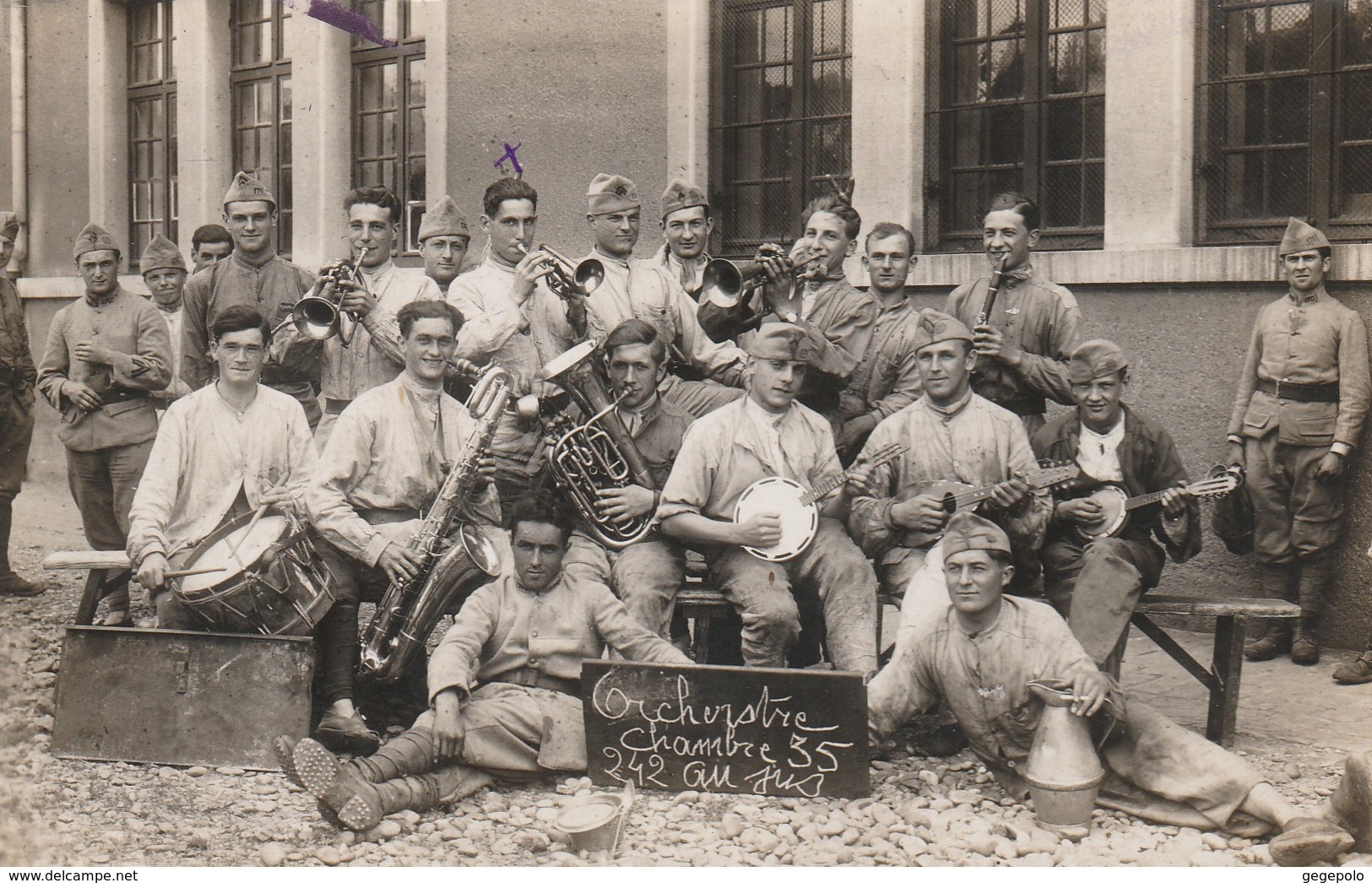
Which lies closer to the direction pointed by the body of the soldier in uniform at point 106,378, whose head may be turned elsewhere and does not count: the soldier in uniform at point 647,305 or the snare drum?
the snare drum

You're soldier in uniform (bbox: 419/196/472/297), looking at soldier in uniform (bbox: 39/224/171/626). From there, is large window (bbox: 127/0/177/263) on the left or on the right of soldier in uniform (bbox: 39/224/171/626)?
right

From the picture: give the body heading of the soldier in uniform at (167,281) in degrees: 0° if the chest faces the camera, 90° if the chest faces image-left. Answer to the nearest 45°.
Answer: approximately 0°

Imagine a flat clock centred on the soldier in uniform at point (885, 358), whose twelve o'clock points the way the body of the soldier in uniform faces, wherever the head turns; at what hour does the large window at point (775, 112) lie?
The large window is roughly at 4 o'clock from the soldier in uniform.

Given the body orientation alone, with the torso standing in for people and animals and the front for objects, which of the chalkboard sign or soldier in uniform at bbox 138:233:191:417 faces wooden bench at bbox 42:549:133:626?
the soldier in uniform
